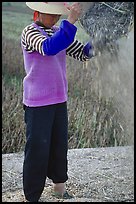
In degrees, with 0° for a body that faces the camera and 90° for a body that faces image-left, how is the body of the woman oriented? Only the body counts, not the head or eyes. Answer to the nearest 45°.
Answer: approximately 315°
